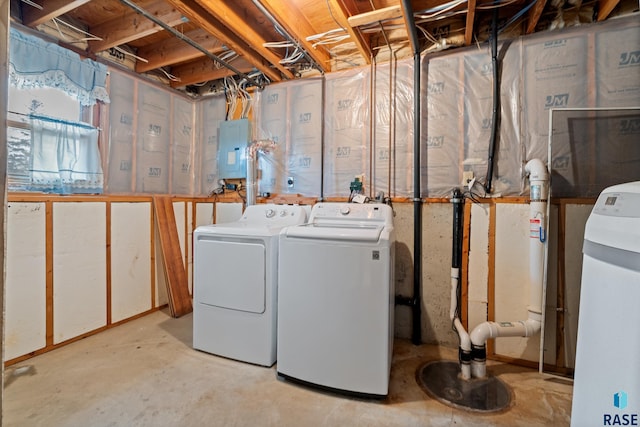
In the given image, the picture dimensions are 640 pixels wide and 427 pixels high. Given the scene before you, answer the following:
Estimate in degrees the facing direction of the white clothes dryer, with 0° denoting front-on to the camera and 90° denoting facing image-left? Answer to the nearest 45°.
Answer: approximately 45°

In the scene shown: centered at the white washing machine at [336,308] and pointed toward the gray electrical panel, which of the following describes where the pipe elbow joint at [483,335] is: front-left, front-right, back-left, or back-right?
back-right

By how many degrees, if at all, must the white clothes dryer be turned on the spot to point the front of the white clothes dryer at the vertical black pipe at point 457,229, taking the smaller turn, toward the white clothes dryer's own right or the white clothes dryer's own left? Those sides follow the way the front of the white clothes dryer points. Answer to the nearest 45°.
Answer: approximately 135° to the white clothes dryer's own left

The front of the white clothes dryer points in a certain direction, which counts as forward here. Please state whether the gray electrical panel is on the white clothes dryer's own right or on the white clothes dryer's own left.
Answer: on the white clothes dryer's own right

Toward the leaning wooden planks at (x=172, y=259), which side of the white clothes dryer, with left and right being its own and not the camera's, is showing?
right

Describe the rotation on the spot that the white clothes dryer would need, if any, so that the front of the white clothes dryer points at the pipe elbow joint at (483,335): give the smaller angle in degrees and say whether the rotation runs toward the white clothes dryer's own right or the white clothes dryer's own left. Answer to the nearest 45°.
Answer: approximately 135° to the white clothes dryer's own left

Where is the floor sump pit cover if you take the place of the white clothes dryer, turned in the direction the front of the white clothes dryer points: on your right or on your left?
on your left

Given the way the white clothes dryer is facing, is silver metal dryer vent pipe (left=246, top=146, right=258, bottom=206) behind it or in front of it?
behind

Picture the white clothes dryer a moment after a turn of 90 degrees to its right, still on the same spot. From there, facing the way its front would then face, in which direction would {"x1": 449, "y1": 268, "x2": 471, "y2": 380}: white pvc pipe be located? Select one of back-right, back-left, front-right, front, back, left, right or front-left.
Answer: back-right

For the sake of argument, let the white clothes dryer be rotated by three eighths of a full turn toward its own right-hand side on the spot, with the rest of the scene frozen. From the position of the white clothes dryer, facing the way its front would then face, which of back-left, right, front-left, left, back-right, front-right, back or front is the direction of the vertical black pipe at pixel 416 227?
right

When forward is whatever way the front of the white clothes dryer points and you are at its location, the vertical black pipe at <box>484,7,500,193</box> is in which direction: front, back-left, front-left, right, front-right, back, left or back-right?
back-left

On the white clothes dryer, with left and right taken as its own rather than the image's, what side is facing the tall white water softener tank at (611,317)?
left
